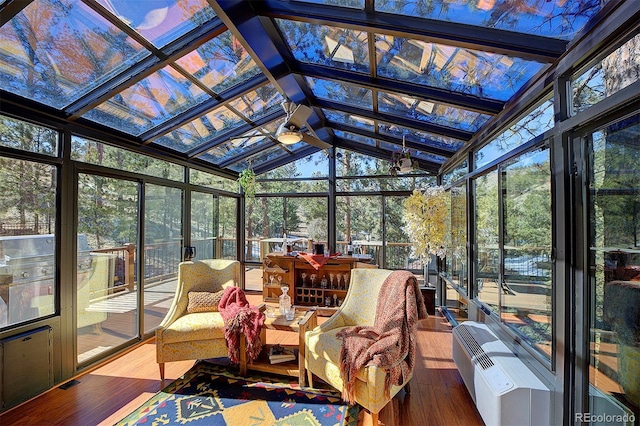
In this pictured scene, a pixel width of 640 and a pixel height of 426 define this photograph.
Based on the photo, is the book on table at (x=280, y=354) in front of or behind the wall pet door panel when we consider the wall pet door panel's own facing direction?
in front

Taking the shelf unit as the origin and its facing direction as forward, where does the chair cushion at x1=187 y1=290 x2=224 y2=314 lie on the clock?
The chair cushion is roughly at 1 o'clock from the shelf unit.

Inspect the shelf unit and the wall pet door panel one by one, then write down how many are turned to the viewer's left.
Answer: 0

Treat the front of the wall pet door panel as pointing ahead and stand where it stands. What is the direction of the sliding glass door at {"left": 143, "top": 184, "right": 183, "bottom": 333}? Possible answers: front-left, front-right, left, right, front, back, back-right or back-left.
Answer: left

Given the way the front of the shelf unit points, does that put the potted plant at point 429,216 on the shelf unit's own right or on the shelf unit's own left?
on the shelf unit's own left

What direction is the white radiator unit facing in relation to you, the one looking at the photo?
facing the viewer and to the left of the viewer

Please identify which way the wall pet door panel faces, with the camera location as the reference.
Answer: facing the viewer and to the right of the viewer

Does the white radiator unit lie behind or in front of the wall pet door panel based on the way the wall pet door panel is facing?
in front

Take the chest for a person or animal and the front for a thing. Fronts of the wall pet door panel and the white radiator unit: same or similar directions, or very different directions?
very different directions

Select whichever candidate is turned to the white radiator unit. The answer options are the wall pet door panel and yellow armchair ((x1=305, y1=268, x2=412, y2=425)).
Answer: the wall pet door panel

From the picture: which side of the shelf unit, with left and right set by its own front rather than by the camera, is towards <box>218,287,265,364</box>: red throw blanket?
front

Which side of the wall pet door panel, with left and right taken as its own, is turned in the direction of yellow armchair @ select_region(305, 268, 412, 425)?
front

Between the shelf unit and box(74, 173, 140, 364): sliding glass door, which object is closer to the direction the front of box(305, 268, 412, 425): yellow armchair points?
the sliding glass door

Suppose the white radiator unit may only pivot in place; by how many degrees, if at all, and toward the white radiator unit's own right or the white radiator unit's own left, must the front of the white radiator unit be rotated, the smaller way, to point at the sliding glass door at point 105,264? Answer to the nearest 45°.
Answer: approximately 45° to the white radiator unit's own right

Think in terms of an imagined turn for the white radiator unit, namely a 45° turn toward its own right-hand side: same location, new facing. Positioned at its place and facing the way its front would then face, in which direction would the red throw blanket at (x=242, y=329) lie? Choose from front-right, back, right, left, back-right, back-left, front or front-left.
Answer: front

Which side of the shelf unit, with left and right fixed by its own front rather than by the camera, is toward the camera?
front

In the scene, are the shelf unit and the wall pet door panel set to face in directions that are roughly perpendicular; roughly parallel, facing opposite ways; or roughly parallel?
roughly perpendicular
